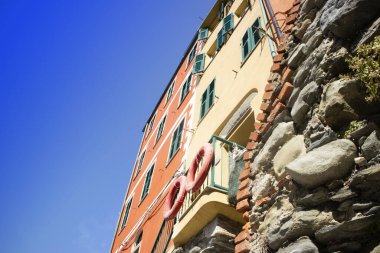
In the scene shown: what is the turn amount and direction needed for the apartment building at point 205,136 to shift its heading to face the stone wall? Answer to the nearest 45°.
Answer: approximately 45° to its left

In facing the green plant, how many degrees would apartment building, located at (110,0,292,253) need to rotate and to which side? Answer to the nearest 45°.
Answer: approximately 45° to its left

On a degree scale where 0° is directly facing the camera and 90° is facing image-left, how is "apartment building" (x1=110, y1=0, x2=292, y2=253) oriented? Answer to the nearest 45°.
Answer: approximately 45°
